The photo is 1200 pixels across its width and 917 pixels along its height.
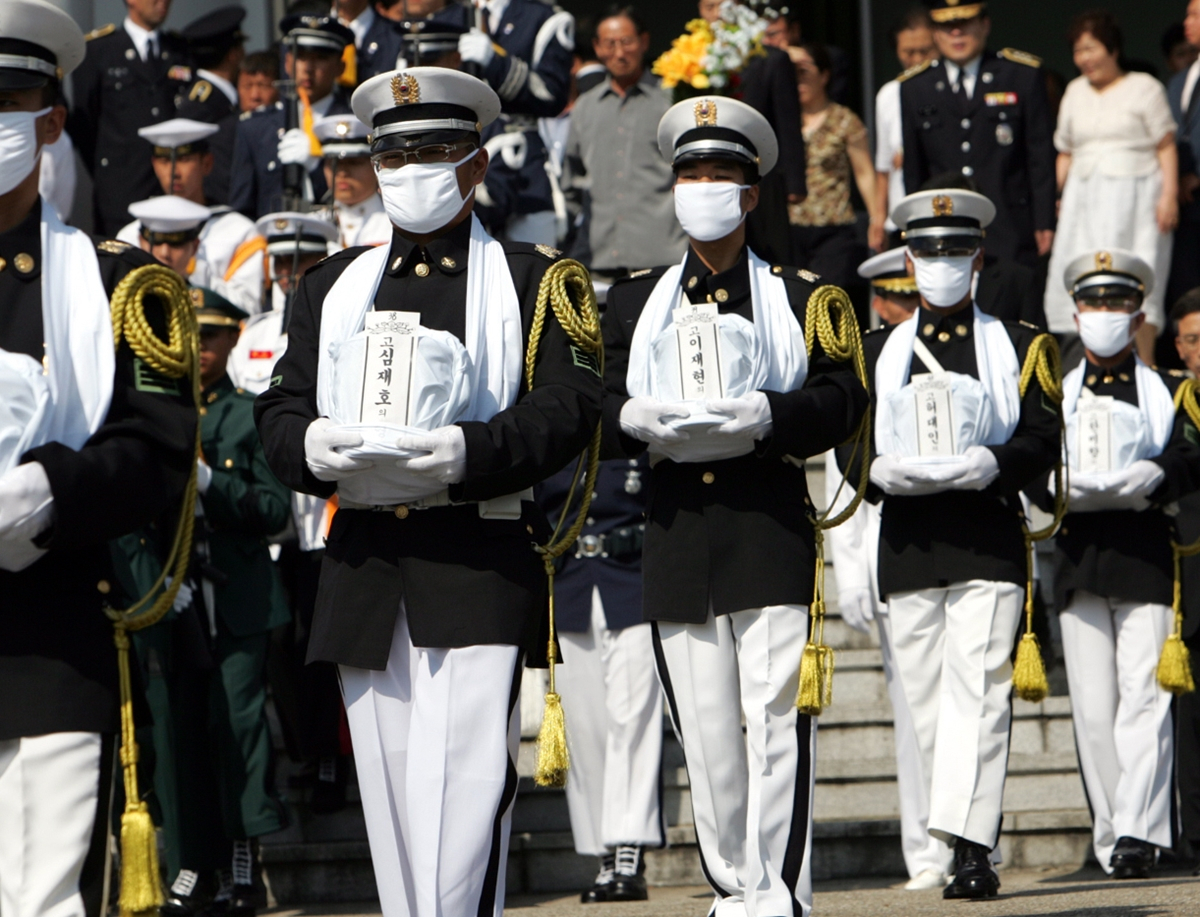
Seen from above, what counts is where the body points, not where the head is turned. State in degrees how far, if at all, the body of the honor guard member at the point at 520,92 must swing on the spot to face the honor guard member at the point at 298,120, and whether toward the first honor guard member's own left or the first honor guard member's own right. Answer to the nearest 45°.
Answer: approximately 45° to the first honor guard member's own right

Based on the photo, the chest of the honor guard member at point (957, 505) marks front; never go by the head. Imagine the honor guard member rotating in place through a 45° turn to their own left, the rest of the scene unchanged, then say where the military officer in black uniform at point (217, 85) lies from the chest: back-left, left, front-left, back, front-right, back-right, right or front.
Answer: back

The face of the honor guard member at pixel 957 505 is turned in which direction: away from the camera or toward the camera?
toward the camera

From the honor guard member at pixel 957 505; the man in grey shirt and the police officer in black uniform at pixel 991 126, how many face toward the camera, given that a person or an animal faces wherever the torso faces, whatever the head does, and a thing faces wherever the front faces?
3

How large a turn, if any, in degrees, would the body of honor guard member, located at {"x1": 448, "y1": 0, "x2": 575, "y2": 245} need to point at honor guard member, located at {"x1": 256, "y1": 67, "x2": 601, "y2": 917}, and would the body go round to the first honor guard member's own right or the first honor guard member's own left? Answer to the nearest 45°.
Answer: approximately 45° to the first honor guard member's own left

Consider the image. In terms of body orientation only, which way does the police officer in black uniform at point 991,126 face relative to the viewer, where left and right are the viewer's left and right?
facing the viewer

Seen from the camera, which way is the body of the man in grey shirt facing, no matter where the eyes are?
toward the camera

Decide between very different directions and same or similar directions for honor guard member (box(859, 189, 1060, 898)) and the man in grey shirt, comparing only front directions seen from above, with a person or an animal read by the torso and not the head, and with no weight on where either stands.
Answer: same or similar directions

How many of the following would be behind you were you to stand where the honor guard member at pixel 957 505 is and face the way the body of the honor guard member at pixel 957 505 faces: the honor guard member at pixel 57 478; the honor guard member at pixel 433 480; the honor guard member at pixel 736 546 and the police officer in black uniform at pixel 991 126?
1

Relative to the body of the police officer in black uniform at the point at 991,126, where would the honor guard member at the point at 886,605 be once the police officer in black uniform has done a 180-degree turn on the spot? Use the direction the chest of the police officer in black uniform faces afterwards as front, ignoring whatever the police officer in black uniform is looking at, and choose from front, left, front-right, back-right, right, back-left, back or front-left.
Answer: back

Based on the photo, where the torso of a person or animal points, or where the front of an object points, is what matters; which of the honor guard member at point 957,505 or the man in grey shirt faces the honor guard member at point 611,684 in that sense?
the man in grey shirt

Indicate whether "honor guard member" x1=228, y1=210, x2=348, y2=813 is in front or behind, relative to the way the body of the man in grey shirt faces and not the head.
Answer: in front

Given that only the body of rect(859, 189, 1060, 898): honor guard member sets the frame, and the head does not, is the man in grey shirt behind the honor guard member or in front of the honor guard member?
behind

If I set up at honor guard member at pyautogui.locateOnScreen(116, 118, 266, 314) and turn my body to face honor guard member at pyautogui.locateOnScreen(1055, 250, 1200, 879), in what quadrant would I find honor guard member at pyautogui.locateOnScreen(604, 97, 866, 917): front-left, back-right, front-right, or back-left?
front-right

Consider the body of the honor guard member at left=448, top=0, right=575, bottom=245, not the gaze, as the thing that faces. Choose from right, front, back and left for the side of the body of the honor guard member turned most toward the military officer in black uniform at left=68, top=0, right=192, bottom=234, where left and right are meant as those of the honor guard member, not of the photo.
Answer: right

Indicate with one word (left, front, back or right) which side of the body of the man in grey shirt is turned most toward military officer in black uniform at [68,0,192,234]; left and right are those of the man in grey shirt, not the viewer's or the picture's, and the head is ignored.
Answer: right
